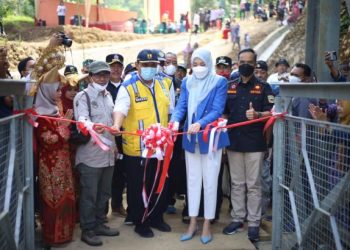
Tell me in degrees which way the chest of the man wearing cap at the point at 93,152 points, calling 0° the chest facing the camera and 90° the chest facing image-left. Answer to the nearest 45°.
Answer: approximately 315°

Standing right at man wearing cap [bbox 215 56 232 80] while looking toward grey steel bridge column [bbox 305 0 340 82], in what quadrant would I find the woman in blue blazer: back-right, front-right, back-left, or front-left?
back-right

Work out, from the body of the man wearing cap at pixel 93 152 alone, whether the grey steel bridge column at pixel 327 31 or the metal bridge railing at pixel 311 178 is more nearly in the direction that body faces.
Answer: the metal bridge railing

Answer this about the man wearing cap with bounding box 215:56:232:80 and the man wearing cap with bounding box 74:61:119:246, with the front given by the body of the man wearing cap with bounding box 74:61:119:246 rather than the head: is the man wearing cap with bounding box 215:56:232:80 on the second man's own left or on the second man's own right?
on the second man's own left

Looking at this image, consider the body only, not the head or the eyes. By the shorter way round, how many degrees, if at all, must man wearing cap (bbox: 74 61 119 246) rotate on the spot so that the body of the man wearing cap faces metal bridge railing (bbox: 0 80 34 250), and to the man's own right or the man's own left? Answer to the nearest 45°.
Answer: approximately 90° to the man's own right

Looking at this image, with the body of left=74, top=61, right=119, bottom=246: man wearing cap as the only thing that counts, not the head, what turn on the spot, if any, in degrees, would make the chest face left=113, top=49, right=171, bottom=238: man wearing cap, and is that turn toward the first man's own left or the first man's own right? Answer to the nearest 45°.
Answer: approximately 45° to the first man's own left
